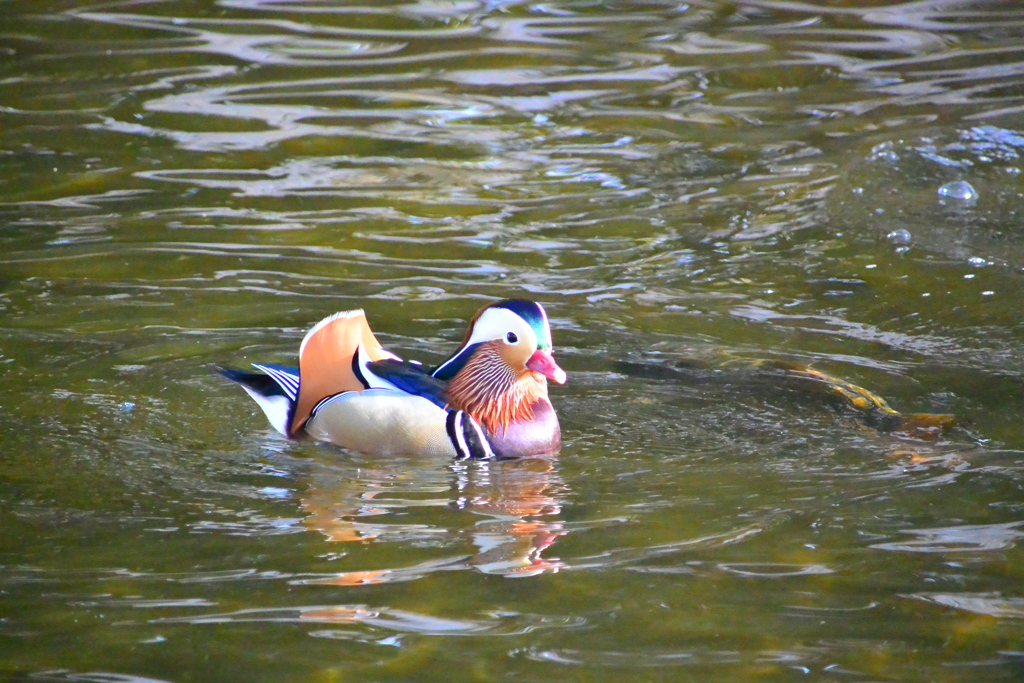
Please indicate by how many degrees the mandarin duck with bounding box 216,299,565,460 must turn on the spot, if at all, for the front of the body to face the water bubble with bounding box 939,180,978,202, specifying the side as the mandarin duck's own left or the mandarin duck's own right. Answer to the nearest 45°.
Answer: approximately 45° to the mandarin duck's own left

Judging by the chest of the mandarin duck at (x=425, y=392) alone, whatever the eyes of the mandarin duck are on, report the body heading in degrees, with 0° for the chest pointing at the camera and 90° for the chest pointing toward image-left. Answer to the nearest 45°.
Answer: approximately 270°

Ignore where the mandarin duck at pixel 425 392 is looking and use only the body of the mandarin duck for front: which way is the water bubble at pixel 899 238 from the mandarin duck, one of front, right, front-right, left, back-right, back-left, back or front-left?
front-left

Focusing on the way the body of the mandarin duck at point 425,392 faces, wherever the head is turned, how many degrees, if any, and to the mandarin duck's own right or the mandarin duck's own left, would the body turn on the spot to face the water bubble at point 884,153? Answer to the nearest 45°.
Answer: approximately 45° to the mandarin duck's own left
